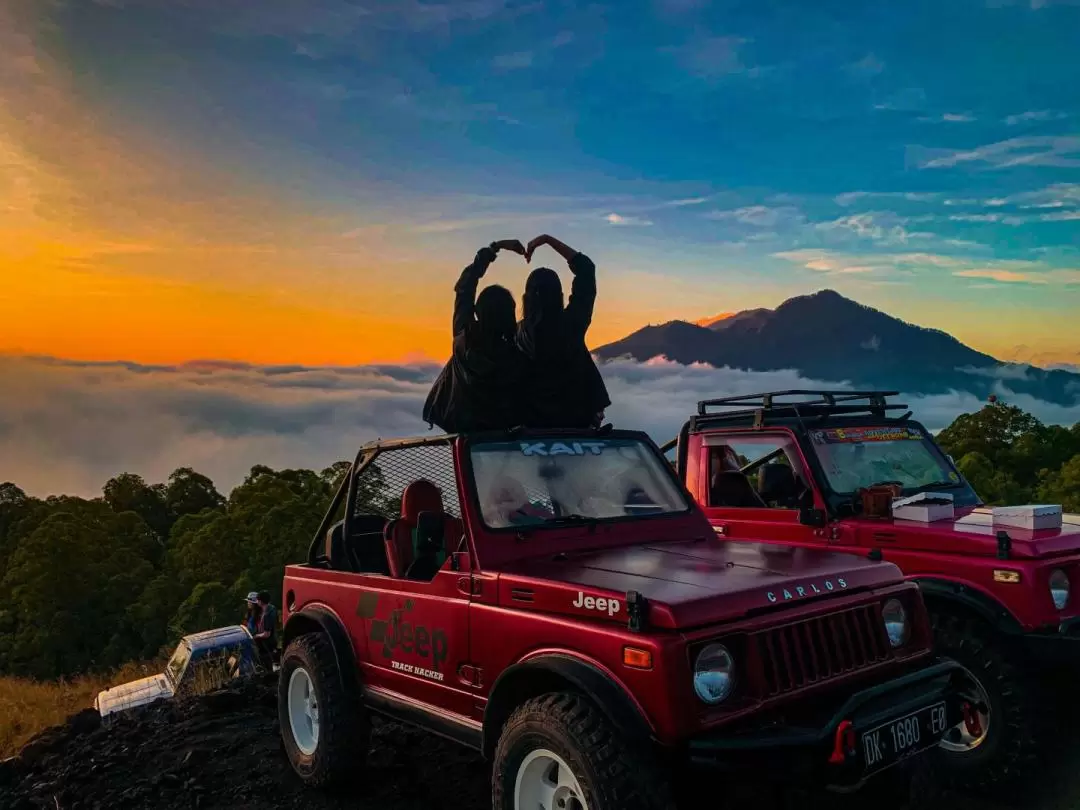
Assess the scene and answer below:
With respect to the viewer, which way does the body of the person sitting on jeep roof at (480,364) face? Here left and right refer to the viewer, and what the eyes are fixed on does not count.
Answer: facing away from the viewer

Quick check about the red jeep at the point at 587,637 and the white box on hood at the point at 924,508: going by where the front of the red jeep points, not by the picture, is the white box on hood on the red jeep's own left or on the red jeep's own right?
on the red jeep's own left

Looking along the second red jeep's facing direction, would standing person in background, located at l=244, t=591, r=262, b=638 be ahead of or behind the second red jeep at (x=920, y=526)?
behind

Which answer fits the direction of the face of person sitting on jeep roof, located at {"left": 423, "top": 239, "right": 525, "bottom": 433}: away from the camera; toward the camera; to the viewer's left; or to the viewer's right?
away from the camera

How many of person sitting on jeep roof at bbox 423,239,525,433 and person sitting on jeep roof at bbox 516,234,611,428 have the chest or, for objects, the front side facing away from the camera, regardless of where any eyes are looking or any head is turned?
2

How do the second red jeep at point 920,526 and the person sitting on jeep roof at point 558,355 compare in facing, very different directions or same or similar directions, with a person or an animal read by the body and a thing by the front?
very different directions

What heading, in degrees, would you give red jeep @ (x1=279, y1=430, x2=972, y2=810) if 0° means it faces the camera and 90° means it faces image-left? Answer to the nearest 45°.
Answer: approximately 315°

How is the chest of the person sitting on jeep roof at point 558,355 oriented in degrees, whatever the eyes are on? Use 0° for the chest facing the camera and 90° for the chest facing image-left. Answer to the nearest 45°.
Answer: approximately 180°

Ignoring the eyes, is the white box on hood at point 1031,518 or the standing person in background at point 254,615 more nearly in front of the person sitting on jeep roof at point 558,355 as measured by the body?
the standing person in background

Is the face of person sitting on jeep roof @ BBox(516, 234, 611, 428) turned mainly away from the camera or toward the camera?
away from the camera

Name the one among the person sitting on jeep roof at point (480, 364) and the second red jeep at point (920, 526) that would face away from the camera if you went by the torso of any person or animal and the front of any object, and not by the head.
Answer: the person sitting on jeep roof

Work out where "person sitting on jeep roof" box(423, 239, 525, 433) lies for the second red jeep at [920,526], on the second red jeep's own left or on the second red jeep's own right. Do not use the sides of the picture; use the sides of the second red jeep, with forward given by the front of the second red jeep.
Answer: on the second red jeep's own right
